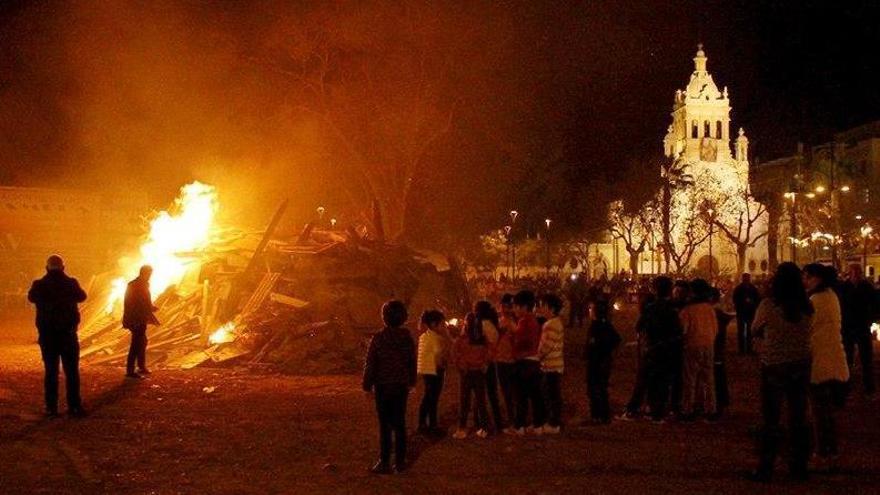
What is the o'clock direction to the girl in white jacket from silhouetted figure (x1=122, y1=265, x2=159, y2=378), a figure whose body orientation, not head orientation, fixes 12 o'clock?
The girl in white jacket is roughly at 2 o'clock from the silhouetted figure.

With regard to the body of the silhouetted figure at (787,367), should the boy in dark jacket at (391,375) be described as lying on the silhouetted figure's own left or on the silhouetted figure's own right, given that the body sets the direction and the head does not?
on the silhouetted figure's own left

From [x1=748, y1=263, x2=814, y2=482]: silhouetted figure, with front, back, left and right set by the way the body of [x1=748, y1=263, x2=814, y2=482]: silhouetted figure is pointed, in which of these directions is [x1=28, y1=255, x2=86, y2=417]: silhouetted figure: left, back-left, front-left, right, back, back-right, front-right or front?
front-left

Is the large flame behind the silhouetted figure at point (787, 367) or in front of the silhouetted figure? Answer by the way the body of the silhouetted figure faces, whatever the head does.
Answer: in front

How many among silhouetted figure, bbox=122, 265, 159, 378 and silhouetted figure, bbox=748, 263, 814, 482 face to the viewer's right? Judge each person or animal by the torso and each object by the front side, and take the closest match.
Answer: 1

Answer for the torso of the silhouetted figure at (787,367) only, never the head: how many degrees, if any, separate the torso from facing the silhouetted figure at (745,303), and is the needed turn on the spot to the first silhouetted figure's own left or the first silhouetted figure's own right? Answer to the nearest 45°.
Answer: approximately 45° to the first silhouetted figure's own right

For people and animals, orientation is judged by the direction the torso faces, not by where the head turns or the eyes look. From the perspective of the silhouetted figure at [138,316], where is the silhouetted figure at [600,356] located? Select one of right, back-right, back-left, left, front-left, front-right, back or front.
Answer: front-right

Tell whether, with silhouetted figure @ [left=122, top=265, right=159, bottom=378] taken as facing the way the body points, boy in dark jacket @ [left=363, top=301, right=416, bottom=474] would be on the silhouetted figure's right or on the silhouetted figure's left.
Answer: on the silhouetted figure's right

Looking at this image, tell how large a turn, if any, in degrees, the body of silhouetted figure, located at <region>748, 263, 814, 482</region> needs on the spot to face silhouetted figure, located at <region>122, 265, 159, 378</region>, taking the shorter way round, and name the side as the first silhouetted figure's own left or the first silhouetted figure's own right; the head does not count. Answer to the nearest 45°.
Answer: approximately 45° to the first silhouetted figure's own left

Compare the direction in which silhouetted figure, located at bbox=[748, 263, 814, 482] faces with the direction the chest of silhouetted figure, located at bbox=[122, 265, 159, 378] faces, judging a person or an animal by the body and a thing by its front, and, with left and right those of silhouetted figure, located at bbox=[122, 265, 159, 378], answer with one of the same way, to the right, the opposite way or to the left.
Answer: to the left

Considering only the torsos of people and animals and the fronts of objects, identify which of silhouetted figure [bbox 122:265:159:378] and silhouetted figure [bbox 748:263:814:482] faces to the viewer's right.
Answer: silhouetted figure [bbox 122:265:159:378]

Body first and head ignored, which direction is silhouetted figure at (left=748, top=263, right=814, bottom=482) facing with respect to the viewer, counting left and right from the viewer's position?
facing away from the viewer and to the left of the viewer

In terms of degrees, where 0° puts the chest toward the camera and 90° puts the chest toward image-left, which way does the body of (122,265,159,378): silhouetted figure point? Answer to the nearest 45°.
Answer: approximately 270°
